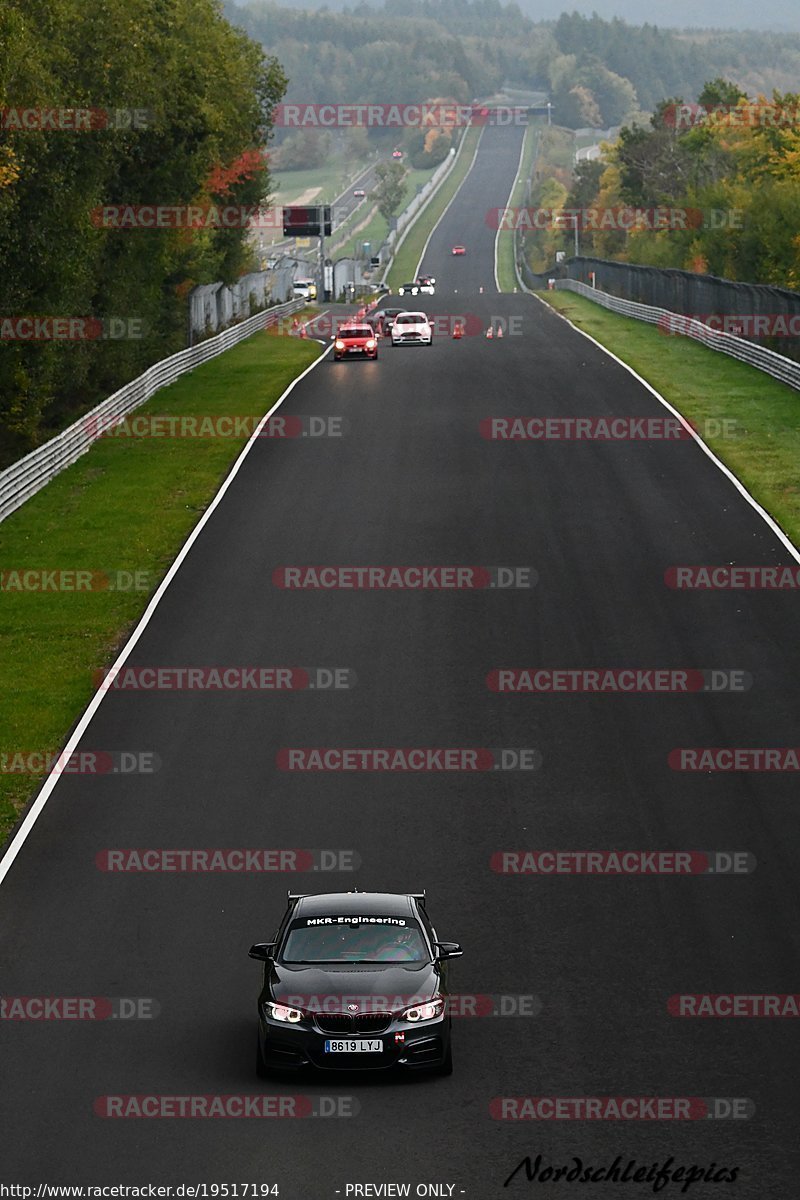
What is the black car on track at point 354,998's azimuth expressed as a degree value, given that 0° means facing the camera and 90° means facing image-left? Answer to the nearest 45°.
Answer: approximately 0°
